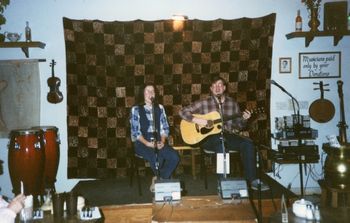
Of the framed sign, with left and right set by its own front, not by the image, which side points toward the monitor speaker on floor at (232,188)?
front

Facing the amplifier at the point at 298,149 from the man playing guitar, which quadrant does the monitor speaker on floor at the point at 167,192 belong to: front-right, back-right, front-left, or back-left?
back-right

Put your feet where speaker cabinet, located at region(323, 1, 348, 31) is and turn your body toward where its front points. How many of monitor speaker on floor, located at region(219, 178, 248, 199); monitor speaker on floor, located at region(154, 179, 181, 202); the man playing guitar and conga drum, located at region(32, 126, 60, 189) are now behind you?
0

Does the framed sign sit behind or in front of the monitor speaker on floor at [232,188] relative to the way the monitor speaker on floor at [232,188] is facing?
in front

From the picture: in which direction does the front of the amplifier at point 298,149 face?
toward the camera

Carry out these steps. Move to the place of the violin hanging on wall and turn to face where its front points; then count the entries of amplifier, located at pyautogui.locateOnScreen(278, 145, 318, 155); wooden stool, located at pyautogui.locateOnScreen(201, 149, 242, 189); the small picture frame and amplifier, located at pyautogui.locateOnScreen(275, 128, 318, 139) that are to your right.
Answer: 0

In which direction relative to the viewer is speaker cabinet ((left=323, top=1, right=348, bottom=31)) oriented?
toward the camera

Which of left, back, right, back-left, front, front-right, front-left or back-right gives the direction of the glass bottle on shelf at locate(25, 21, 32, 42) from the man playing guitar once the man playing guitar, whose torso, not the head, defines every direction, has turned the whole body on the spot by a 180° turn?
left

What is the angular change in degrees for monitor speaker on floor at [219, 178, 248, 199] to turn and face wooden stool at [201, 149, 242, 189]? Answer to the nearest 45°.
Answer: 0° — it already faces it

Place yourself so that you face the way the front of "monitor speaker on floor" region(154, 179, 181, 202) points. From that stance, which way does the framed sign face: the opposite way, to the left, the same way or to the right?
the opposite way

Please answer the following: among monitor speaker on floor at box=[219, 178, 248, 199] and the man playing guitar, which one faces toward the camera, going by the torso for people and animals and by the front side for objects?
the man playing guitar

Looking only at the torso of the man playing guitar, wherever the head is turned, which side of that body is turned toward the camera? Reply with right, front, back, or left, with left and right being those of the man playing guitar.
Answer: front

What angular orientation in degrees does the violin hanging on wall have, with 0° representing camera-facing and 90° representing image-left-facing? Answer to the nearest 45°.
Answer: approximately 0°

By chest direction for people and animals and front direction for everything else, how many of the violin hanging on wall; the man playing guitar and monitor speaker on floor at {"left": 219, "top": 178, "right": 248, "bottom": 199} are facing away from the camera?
1

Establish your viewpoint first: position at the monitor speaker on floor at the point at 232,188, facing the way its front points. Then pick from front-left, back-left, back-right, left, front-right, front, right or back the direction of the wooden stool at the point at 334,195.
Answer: front-right

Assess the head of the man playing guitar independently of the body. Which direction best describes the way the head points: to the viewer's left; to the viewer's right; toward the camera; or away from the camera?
toward the camera

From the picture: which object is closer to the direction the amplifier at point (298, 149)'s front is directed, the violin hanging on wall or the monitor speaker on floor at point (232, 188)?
the monitor speaker on floor

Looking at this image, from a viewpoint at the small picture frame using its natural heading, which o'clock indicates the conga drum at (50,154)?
The conga drum is roughly at 2 o'clock from the small picture frame.
